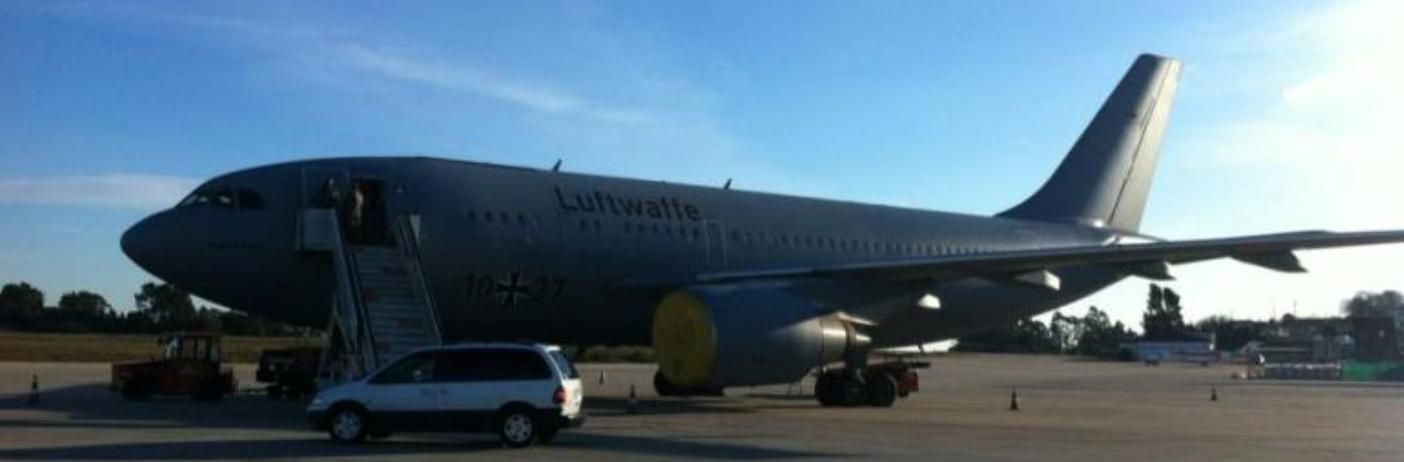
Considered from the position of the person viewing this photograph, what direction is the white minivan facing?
facing to the left of the viewer

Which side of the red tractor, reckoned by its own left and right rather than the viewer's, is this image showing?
left

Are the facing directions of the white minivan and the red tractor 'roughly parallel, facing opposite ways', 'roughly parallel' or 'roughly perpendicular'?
roughly parallel

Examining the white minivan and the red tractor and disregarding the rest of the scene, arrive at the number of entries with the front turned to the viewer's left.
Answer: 2

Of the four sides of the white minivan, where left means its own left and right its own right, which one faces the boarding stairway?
right

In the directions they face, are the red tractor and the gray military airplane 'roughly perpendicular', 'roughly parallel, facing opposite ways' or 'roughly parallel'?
roughly parallel

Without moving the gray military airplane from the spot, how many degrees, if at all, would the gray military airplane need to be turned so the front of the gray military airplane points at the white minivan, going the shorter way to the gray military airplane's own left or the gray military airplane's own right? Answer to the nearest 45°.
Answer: approximately 45° to the gray military airplane's own left
